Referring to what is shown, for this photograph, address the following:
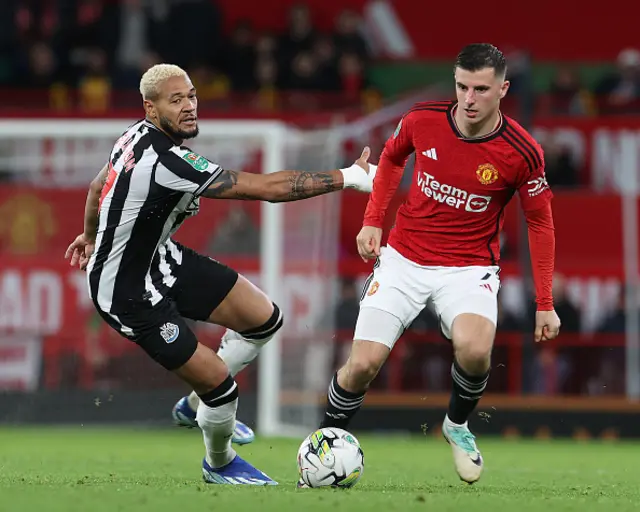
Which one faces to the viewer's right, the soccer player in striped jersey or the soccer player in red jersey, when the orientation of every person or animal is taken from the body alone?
the soccer player in striped jersey

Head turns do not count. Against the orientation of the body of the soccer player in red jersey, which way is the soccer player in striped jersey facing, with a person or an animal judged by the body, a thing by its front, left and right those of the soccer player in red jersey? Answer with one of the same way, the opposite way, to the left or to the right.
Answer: to the left

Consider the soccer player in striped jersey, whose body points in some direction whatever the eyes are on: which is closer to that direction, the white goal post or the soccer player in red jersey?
the soccer player in red jersey

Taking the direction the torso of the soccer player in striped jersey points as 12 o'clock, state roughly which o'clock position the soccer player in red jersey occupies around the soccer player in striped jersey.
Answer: The soccer player in red jersey is roughly at 12 o'clock from the soccer player in striped jersey.

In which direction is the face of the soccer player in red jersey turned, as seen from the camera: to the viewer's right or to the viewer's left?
to the viewer's left

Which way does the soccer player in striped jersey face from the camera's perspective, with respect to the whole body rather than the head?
to the viewer's right
